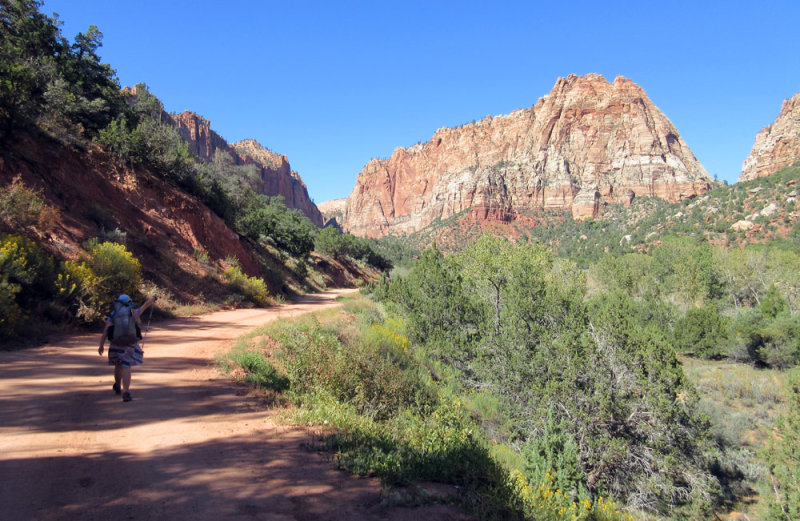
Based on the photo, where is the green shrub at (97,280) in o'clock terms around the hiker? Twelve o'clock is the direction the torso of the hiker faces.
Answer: The green shrub is roughly at 12 o'clock from the hiker.

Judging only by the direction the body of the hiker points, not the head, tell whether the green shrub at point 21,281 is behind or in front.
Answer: in front

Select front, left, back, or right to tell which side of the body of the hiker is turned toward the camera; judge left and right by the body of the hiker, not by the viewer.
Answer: back

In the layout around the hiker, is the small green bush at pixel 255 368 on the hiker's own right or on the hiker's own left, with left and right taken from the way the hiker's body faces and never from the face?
on the hiker's own right

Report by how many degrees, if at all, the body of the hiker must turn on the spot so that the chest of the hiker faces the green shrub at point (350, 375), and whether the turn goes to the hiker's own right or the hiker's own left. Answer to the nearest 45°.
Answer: approximately 90° to the hiker's own right

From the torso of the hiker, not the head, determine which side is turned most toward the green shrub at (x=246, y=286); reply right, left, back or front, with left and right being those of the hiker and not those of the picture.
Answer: front
